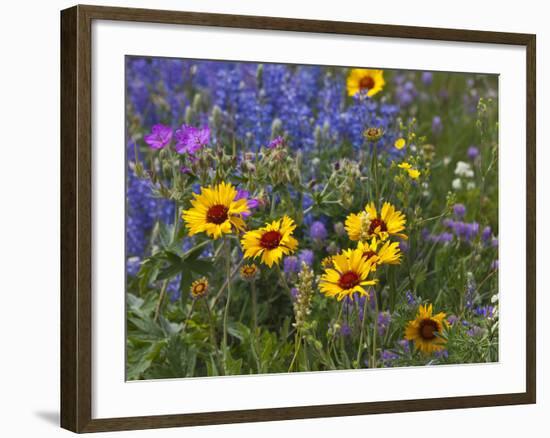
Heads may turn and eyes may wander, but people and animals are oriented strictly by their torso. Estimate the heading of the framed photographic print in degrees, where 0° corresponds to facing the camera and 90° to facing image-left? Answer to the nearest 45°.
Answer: approximately 315°
